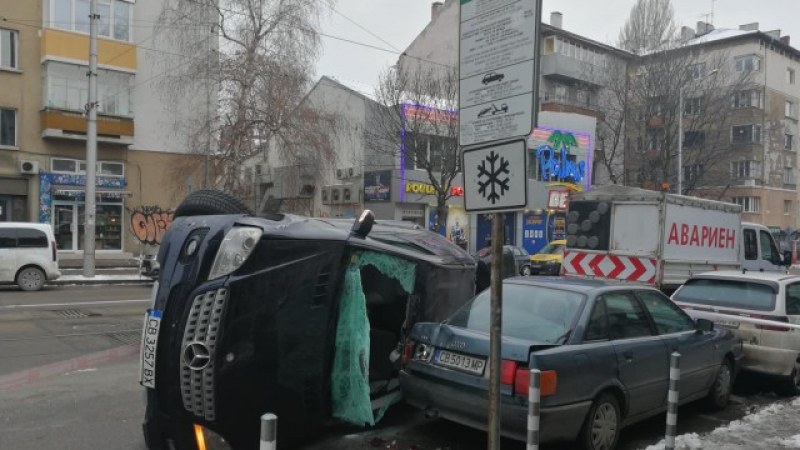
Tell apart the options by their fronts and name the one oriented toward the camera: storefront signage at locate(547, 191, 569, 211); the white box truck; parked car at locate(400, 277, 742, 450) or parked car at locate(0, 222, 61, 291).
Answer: the storefront signage

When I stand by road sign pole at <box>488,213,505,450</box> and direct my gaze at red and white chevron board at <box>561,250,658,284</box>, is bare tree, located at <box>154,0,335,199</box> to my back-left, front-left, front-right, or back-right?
front-left

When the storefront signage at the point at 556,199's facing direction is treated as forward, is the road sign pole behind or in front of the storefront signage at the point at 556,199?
in front

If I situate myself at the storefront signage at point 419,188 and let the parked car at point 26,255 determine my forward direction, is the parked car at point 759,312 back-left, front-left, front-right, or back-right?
front-left

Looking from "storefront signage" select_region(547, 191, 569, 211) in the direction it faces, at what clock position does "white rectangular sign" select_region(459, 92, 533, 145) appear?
The white rectangular sign is roughly at 12 o'clock from the storefront signage.

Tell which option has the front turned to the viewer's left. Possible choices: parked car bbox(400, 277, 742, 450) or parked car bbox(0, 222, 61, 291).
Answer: parked car bbox(0, 222, 61, 291)

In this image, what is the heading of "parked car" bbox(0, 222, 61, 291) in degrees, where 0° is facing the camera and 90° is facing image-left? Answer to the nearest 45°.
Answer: approximately 90°

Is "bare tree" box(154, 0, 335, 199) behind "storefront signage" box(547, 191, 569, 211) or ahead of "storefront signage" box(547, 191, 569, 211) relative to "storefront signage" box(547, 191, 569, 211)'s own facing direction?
ahead

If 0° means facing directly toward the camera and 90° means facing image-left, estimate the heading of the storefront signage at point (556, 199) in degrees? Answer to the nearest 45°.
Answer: approximately 0°

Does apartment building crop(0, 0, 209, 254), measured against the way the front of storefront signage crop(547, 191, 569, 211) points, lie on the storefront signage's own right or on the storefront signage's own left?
on the storefront signage's own right

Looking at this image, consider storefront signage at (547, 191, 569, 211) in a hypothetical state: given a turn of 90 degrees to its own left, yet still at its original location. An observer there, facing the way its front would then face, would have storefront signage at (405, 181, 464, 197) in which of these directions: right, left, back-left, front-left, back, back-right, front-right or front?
back-right

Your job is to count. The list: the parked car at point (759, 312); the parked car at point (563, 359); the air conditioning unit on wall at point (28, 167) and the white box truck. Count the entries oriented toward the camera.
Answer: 1

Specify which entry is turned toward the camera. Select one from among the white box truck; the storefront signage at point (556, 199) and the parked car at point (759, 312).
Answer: the storefront signage

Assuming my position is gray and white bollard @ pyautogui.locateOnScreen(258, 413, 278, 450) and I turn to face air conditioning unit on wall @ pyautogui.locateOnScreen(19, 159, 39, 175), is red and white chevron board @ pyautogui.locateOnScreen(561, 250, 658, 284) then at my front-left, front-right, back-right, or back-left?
front-right

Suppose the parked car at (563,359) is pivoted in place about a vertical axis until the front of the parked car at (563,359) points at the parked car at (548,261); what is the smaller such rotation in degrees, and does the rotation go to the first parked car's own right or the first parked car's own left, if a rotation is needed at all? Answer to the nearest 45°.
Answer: approximately 45° to the first parked car's own left
